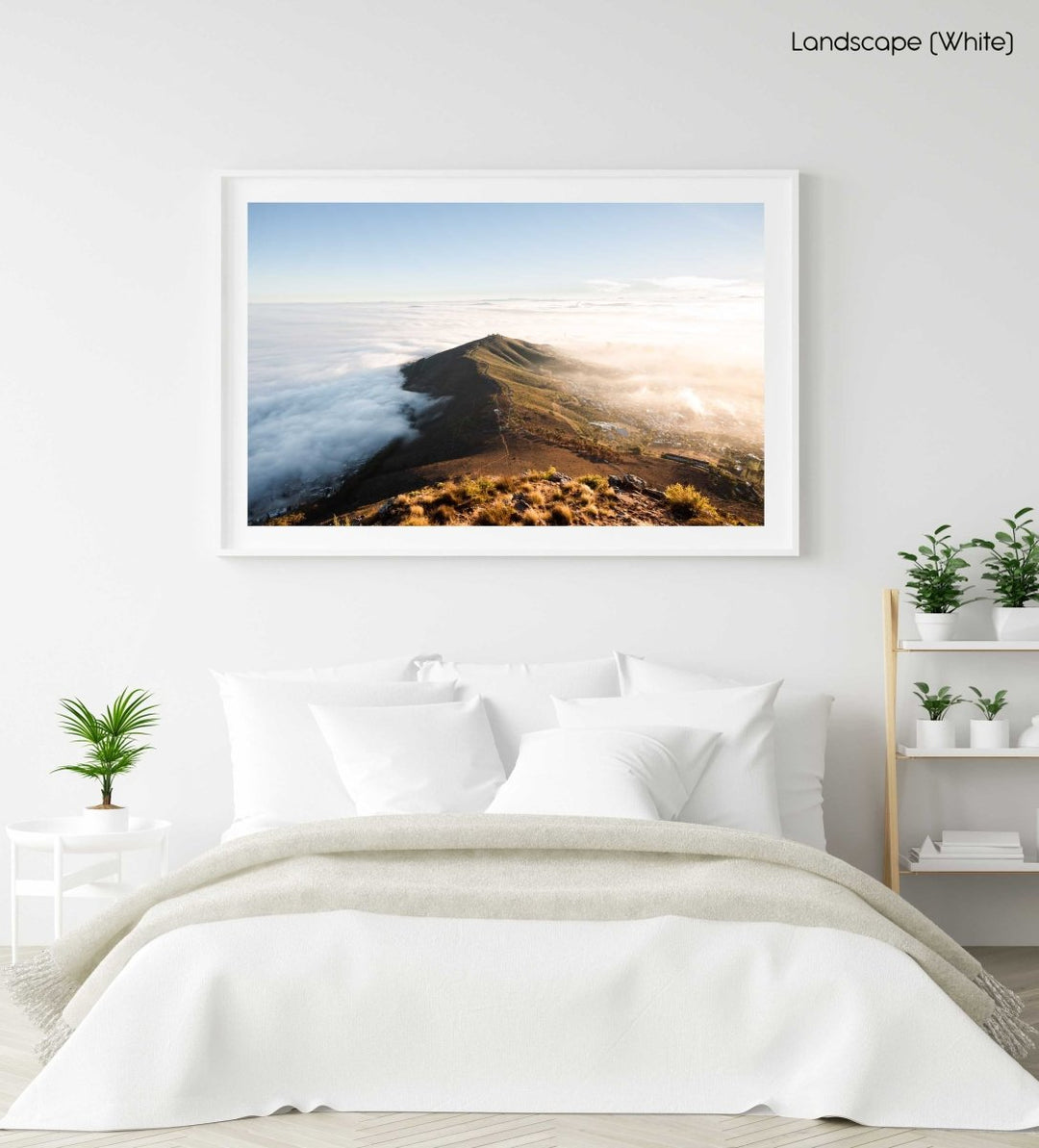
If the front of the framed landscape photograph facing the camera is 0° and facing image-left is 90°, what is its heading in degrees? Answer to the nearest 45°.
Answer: approximately 0°

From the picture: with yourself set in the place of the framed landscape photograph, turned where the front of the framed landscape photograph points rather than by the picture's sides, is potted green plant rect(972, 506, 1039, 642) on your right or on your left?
on your left

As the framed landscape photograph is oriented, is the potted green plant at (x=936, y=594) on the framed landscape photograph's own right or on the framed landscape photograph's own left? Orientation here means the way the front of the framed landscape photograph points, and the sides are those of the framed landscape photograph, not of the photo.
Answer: on the framed landscape photograph's own left

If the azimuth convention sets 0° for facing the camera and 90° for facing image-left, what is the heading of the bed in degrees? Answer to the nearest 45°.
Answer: approximately 0°

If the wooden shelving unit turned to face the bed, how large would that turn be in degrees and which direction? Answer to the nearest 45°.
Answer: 0° — it already faces it

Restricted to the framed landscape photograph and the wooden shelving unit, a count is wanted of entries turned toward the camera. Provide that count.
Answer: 2

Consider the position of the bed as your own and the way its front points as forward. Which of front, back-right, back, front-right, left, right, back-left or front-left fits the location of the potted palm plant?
back-right
